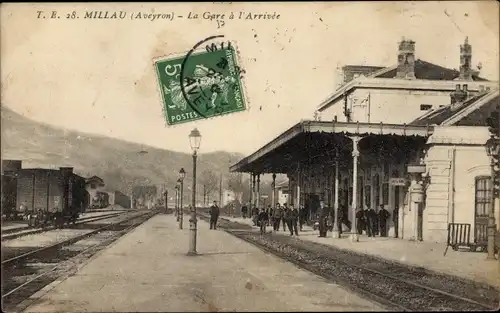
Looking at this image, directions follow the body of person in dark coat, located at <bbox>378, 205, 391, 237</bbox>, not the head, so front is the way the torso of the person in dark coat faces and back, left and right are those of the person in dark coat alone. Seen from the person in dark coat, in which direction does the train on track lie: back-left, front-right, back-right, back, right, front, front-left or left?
front-right

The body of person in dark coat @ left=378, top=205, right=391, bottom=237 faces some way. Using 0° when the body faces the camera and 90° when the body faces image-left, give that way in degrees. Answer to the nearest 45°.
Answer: approximately 45°

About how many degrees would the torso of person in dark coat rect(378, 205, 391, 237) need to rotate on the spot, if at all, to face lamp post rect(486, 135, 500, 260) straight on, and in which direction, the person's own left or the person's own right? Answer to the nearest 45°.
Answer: approximately 45° to the person's own left

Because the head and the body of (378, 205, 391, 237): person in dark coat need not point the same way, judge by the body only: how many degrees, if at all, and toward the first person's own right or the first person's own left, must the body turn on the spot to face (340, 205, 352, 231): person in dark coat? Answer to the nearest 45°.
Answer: approximately 135° to the first person's own right

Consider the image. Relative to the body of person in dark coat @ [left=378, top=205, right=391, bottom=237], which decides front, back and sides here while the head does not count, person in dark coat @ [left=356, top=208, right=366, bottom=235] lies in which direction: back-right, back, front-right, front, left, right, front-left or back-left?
right
